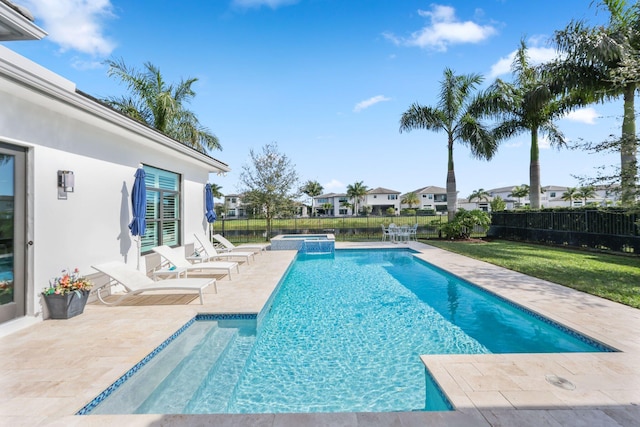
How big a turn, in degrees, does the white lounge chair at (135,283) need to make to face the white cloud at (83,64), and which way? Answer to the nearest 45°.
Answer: approximately 90° to its left

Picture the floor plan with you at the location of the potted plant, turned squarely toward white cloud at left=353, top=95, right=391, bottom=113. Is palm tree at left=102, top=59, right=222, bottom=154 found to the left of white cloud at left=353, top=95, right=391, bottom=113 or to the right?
left

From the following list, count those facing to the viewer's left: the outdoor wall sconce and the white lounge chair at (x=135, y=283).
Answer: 0

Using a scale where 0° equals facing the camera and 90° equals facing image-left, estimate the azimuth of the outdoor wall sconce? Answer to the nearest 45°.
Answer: approximately 315°
